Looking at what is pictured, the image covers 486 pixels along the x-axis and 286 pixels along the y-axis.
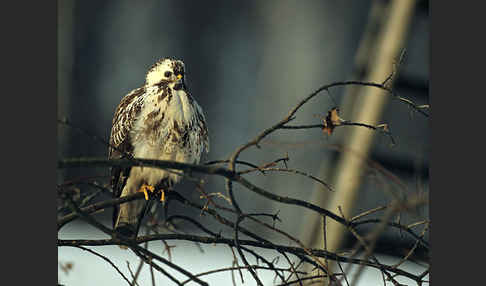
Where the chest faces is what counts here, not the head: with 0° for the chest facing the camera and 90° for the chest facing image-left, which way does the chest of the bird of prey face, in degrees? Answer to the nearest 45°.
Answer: approximately 315°
